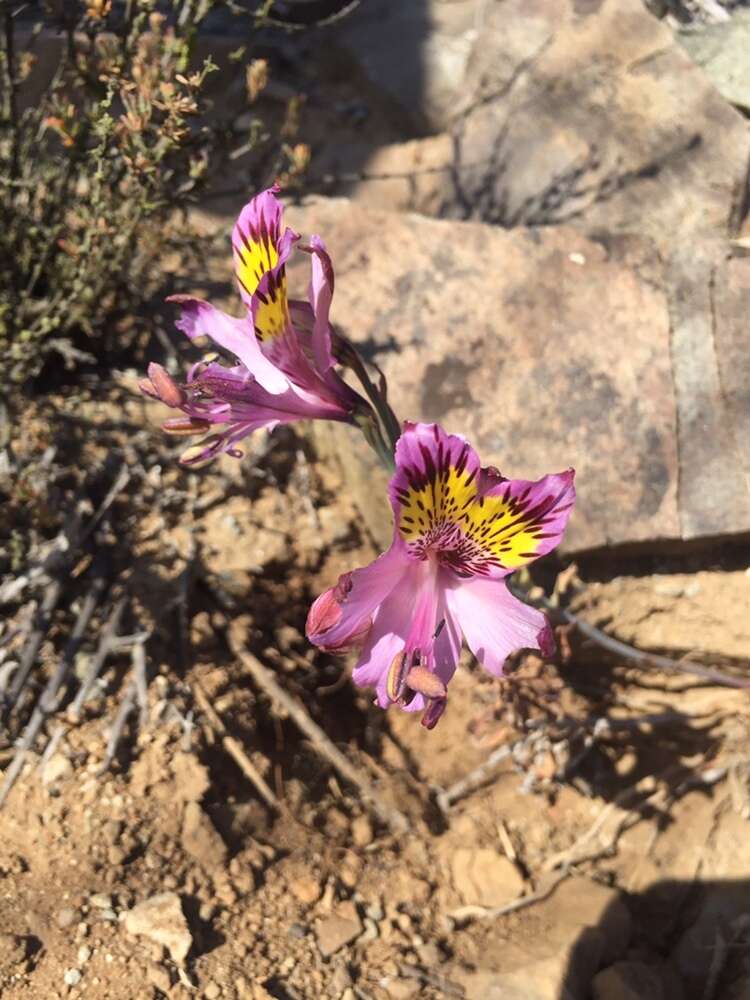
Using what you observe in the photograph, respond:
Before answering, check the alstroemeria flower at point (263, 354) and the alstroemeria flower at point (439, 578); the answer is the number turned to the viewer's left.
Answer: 1

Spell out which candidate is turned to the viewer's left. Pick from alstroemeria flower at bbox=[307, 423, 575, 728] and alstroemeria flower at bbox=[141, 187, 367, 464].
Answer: alstroemeria flower at bbox=[141, 187, 367, 464]

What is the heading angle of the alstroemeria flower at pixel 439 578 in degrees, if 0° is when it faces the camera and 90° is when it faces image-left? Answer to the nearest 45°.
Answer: approximately 0°

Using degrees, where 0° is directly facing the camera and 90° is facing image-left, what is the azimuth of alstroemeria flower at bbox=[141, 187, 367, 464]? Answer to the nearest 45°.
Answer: approximately 90°

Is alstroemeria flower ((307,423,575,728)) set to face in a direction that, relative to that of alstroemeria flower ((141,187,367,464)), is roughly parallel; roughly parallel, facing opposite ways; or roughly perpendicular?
roughly perpendicular
